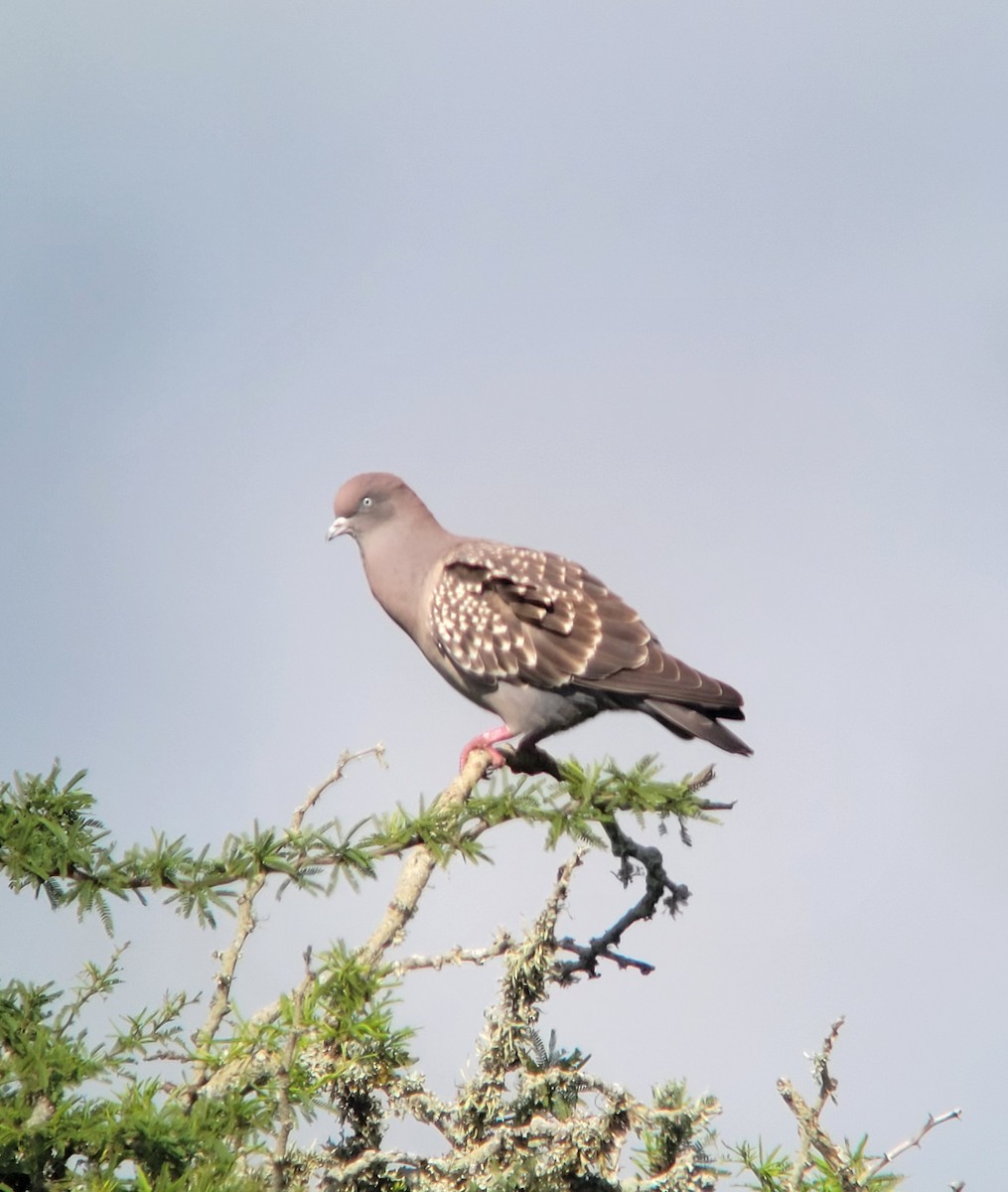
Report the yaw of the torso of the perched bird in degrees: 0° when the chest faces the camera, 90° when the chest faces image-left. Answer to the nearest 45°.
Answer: approximately 90°
